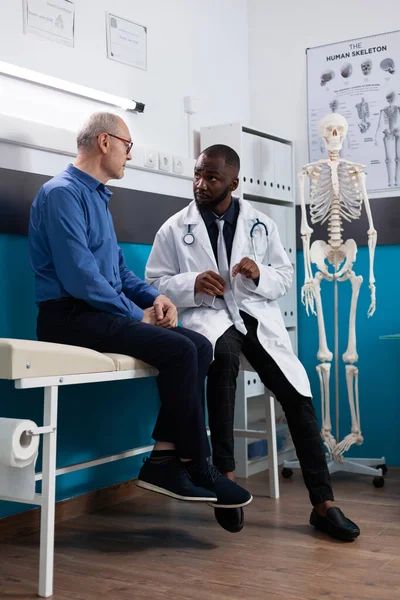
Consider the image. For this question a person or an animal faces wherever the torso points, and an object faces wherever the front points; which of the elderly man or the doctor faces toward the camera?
the doctor

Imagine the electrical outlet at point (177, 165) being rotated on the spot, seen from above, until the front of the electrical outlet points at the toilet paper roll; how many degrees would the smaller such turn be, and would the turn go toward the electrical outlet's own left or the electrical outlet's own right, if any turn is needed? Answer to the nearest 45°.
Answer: approximately 45° to the electrical outlet's own right

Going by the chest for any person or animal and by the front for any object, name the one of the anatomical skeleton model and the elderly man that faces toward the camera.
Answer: the anatomical skeleton model

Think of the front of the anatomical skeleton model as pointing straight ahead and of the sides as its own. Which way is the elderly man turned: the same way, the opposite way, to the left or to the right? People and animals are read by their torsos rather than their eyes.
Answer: to the left

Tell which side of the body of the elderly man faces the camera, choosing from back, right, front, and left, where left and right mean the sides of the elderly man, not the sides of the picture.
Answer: right

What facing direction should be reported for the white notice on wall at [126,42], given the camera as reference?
facing the viewer and to the right of the viewer

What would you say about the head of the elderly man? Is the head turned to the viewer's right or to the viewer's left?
to the viewer's right

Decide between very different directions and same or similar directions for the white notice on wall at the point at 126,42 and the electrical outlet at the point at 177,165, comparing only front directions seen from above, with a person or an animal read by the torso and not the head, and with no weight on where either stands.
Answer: same or similar directions

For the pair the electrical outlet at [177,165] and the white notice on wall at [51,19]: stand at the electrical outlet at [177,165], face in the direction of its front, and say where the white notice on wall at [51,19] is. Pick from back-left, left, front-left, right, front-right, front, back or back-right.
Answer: right

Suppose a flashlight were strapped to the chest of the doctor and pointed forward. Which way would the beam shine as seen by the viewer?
toward the camera

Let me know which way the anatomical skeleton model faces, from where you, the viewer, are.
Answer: facing the viewer
